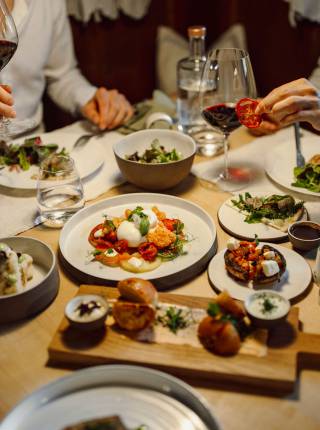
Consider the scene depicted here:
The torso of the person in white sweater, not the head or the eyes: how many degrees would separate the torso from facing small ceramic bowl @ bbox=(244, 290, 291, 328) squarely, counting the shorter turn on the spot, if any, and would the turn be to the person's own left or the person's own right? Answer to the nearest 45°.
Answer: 0° — they already face it

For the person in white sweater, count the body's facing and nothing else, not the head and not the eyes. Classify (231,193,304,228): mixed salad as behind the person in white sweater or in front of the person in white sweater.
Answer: in front

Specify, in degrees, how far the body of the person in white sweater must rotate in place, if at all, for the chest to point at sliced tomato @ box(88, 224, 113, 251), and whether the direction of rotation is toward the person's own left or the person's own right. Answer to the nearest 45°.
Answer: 0° — they already face it

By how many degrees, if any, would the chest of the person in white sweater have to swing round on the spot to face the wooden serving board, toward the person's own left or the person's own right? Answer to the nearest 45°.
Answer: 0° — they already face it

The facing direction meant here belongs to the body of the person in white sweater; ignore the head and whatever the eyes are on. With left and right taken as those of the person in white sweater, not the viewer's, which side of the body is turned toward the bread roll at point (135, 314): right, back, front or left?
front

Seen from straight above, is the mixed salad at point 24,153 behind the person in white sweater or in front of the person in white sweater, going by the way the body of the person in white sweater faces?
in front

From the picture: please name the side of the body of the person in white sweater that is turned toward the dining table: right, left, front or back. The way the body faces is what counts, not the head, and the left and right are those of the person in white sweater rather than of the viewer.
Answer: front

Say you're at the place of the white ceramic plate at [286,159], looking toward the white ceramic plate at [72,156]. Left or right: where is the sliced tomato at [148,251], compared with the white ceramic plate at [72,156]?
left

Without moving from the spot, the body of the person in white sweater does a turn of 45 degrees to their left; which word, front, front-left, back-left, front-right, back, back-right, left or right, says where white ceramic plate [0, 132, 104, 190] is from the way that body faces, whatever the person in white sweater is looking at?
front-right

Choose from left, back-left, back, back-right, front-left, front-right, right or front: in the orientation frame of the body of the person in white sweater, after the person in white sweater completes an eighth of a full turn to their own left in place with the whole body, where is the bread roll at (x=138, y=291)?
front-right

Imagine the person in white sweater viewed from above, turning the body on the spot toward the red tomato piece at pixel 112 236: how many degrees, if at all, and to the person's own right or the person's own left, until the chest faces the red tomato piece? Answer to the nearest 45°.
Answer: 0° — they already face it

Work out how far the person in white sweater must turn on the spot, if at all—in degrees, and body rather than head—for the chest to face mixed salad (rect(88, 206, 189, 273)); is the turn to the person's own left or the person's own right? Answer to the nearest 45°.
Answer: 0° — they already face it

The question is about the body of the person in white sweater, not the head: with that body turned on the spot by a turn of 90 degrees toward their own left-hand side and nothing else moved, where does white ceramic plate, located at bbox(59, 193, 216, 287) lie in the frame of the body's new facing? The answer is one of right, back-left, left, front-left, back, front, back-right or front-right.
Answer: right

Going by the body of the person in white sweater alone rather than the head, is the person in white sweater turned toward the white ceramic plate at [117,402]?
yes

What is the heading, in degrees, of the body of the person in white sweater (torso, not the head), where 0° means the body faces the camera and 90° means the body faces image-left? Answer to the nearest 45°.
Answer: approximately 0°

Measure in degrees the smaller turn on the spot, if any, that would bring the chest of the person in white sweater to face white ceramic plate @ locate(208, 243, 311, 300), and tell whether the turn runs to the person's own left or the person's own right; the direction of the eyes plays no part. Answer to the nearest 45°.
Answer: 0° — they already face it

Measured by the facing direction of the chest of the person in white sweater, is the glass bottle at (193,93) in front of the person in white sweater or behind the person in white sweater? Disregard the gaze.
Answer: in front
